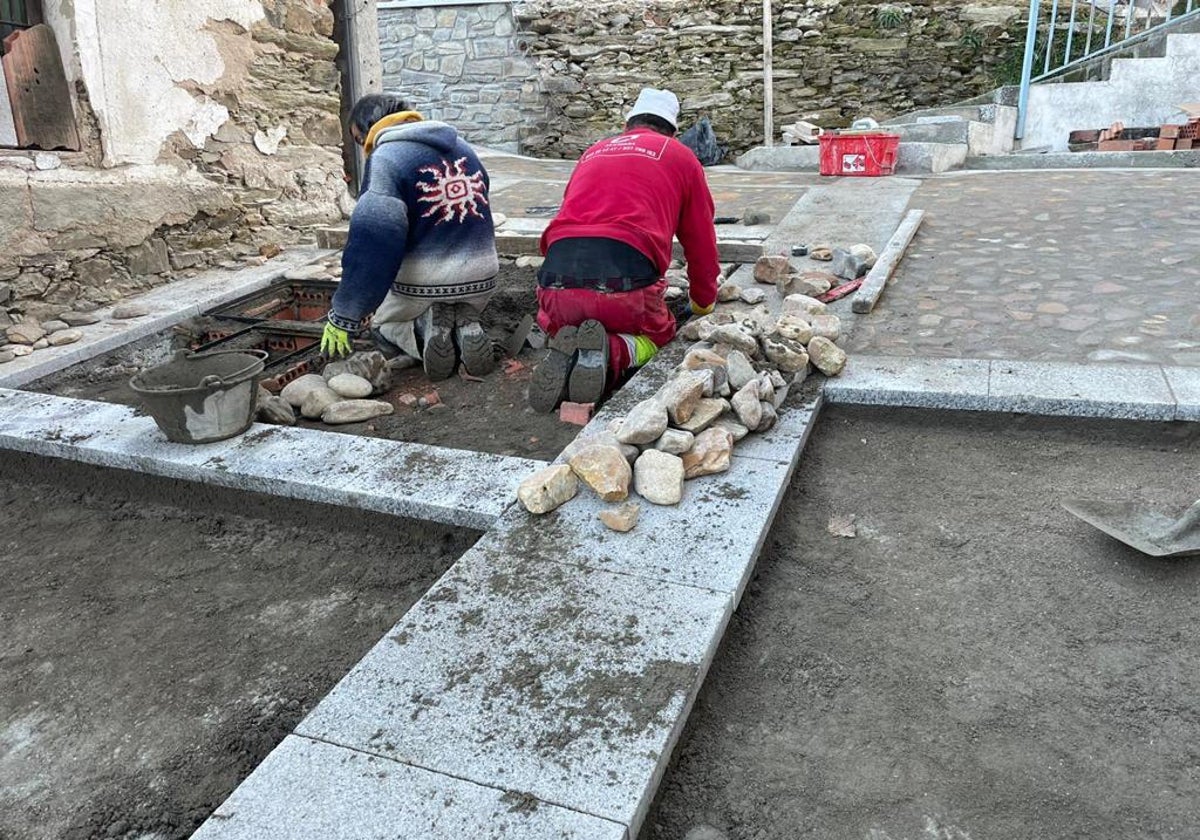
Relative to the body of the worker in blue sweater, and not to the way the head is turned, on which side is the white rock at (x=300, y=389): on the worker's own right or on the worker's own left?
on the worker's own left

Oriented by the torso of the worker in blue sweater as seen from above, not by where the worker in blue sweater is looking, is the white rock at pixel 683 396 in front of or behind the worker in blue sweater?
behind

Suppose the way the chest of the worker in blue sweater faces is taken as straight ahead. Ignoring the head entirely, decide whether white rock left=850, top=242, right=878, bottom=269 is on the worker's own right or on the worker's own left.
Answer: on the worker's own right

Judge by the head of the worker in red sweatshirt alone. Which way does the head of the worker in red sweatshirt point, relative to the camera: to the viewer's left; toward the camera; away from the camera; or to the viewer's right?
away from the camera

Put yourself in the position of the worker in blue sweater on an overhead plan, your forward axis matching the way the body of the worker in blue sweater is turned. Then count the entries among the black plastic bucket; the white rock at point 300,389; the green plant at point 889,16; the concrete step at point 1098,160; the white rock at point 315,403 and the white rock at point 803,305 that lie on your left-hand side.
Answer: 3

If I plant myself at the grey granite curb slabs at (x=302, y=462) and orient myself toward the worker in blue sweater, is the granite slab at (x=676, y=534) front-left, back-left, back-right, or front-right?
back-right

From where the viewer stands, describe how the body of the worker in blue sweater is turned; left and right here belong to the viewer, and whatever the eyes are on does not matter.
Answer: facing away from the viewer and to the left of the viewer

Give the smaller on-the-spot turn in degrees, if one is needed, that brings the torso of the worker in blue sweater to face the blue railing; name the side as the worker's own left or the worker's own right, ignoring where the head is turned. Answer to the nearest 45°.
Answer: approximately 90° to the worker's own right

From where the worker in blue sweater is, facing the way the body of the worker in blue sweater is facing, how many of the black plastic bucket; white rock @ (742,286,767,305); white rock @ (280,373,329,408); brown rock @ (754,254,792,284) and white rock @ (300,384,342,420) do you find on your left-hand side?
3

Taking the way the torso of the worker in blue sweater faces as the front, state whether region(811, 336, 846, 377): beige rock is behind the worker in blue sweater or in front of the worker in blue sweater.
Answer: behind

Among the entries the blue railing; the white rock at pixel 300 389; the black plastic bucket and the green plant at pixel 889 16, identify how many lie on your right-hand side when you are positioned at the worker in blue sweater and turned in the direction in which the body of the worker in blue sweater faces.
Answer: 2

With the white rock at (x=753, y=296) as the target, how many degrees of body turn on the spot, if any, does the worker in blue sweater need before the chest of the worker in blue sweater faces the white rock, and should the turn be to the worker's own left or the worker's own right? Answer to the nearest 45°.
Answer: approximately 135° to the worker's own right
